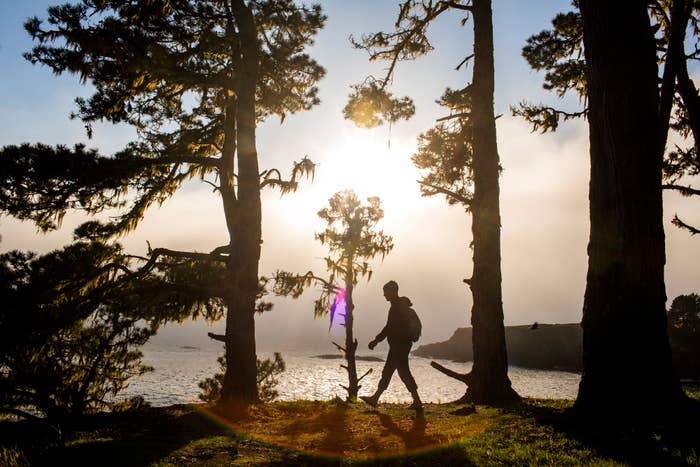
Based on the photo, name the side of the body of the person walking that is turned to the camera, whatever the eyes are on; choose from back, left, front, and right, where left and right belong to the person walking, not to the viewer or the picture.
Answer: left

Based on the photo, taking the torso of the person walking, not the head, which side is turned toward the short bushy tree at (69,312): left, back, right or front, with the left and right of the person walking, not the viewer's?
front

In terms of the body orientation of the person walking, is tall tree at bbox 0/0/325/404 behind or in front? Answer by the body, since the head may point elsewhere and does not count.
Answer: in front
